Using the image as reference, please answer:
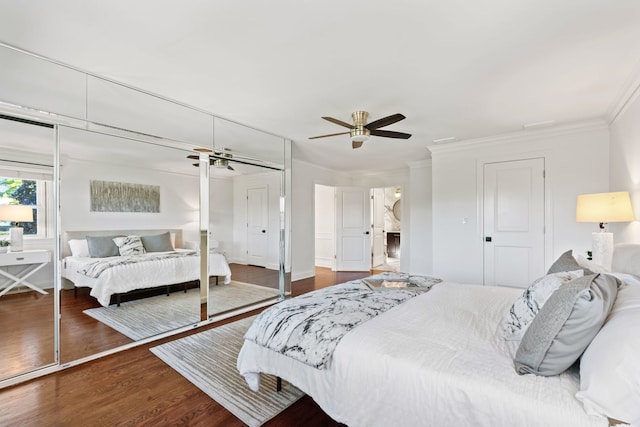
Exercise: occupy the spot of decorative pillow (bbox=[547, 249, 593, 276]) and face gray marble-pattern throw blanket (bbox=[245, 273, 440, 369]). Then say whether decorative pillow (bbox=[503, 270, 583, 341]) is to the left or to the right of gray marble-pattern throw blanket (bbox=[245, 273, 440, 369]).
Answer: left

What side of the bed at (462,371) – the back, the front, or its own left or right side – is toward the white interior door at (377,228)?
right

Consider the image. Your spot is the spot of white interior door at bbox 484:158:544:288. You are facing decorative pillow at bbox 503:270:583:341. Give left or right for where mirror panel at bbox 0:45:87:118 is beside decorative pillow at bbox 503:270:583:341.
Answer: right

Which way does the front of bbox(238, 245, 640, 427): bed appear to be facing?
to the viewer's left

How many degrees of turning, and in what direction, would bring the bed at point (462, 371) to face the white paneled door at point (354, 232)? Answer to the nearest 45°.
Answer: approximately 90° to its right

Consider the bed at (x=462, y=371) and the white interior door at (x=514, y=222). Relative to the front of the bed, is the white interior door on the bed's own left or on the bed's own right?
on the bed's own right
